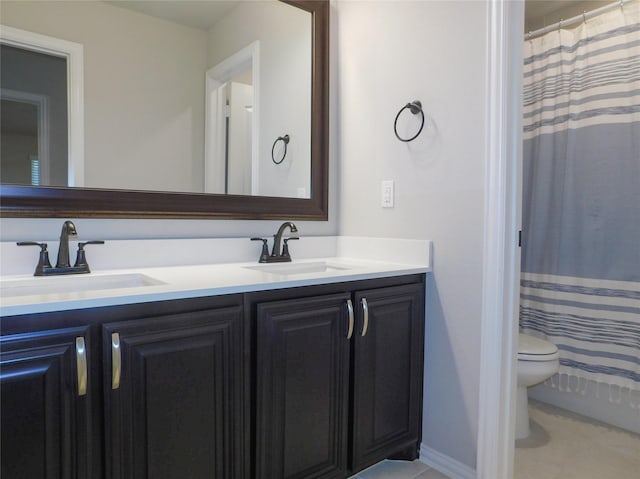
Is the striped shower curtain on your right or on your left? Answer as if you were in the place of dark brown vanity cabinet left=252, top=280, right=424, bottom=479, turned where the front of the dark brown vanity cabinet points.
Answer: on your left

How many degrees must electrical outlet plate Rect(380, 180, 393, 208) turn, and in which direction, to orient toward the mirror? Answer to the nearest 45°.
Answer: approximately 45° to its right

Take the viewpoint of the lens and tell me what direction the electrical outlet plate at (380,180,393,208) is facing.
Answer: facing the viewer and to the left of the viewer

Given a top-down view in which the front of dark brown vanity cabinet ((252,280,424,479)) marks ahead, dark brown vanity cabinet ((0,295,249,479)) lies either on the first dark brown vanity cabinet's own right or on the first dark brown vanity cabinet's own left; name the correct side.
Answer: on the first dark brown vanity cabinet's own right

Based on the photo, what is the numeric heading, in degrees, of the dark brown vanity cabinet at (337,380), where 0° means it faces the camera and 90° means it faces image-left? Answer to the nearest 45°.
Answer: approximately 315°

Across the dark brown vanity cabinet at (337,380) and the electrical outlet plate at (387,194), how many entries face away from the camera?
0
